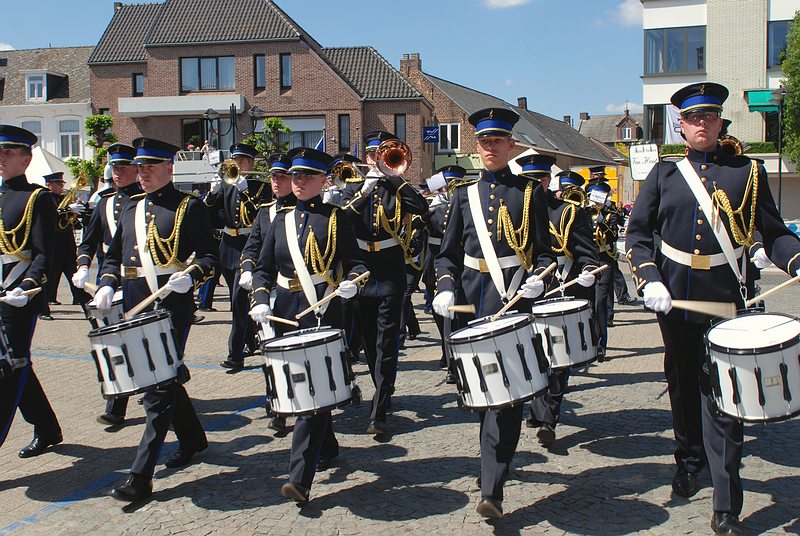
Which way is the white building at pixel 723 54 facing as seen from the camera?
toward the camera

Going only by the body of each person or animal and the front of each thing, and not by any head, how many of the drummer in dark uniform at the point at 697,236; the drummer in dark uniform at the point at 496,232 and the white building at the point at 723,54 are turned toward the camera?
3

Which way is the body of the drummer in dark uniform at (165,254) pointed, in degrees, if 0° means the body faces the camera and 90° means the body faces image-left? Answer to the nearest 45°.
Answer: approximately 45°

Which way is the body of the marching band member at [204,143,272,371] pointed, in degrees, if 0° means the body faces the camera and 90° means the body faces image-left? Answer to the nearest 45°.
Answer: approximately 0°

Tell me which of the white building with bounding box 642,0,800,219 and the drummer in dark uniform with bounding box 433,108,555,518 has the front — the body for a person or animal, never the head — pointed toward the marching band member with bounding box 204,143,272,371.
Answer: the white building

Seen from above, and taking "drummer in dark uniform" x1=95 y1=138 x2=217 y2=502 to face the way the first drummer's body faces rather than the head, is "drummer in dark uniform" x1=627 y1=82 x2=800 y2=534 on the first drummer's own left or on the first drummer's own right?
on the first drummer's own left

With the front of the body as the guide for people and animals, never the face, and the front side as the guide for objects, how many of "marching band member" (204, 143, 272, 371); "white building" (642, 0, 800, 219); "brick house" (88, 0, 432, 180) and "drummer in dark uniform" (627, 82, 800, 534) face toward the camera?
4

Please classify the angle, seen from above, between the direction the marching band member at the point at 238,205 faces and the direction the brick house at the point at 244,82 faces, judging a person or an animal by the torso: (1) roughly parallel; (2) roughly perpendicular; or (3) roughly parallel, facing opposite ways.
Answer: roughly parallel

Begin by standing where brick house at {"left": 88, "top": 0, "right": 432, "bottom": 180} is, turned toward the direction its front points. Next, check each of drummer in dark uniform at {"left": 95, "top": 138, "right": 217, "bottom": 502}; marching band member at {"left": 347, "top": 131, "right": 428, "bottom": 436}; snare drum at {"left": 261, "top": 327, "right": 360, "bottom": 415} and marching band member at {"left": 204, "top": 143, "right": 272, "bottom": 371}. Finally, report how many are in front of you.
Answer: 4

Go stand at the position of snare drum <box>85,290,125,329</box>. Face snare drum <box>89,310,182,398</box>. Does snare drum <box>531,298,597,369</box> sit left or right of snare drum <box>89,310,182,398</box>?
left

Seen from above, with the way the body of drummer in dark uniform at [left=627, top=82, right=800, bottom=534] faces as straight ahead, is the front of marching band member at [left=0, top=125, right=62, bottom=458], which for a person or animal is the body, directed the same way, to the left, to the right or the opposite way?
the same way

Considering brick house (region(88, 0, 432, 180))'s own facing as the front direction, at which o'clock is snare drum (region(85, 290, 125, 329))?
The snare drum is roughly at 12 o'clock from the brick house.
